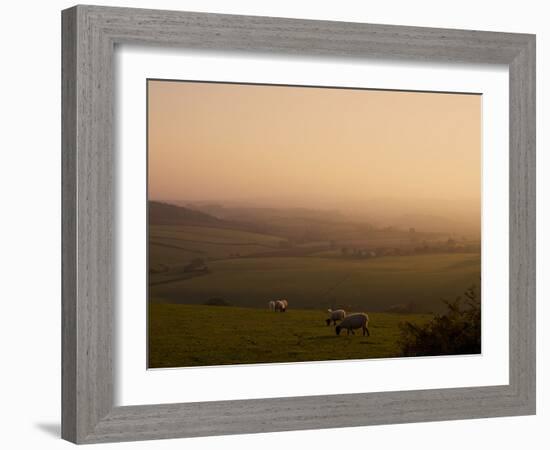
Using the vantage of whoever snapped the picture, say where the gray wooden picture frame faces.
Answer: facing the viewer and to the right of the viewer
